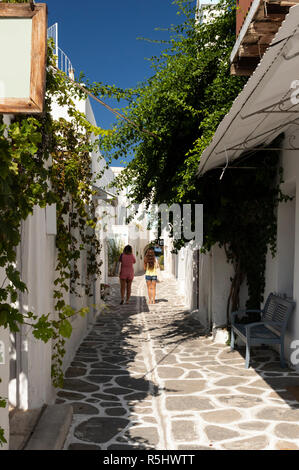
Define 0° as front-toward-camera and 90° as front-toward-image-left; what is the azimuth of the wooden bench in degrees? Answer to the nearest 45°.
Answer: approximately 90°

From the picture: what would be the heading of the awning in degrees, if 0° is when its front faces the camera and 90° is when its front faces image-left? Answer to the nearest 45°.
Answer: approximately 90°

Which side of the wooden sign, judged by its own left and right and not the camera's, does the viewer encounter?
front

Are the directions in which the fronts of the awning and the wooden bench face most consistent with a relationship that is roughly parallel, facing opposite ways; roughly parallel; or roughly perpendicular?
roughly parallel

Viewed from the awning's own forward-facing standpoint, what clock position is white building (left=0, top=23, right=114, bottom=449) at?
The white building is roughly at 12 o'clock from the awning.

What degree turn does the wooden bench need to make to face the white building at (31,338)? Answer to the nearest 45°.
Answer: approximately 45° to its left

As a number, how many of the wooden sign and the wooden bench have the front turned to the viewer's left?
1

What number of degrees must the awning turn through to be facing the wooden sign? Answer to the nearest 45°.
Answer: approximately 45° to its left
